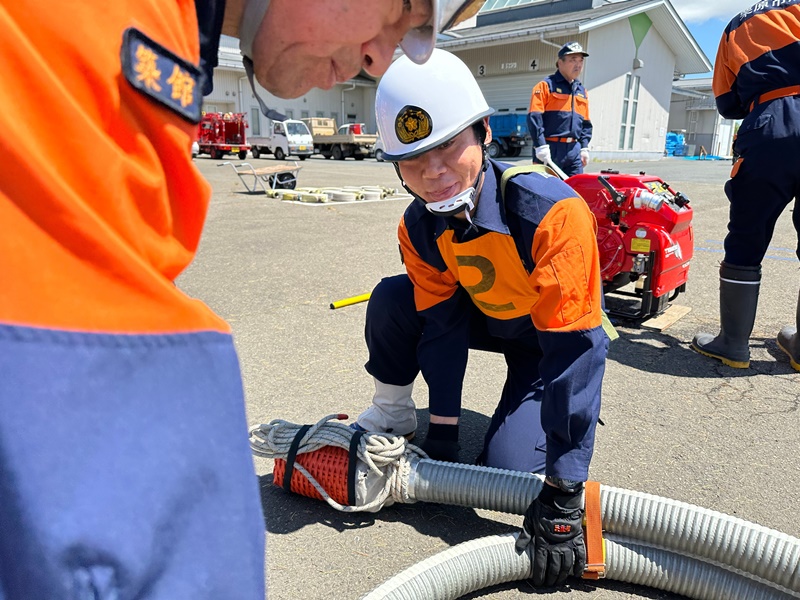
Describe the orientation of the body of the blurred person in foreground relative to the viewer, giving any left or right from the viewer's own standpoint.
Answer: facing to the right of the viewer

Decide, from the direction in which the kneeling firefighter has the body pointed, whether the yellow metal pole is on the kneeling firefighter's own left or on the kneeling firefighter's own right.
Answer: on the kneeling firefighter's own right

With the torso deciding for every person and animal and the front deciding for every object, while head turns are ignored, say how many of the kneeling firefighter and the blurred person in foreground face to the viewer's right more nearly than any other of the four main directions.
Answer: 1

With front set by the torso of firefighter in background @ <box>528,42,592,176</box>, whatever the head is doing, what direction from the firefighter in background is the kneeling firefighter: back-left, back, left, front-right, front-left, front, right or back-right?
front-right

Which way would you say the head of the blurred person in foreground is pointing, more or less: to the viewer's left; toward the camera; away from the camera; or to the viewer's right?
to the viewer's right

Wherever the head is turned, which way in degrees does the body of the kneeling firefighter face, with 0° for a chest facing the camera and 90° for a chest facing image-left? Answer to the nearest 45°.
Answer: approximately 45°

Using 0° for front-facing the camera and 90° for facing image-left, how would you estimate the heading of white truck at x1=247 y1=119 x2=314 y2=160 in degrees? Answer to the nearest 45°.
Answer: approximately 315°

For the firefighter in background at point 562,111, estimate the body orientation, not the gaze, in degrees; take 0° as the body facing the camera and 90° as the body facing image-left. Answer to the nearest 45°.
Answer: approximately 315°

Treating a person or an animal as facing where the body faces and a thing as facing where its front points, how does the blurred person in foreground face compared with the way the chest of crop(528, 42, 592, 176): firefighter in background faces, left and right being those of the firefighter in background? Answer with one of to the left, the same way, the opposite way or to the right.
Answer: to the left

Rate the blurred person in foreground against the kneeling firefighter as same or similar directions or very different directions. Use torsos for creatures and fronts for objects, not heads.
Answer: very different directions
